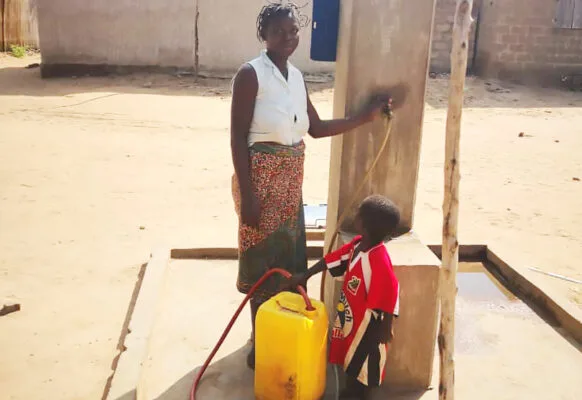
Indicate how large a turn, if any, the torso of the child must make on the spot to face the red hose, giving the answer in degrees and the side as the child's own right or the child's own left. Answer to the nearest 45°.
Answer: approximately 45° to the child's own right

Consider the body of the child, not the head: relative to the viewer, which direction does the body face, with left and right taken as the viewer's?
facing the viewer and to the left of the viewer

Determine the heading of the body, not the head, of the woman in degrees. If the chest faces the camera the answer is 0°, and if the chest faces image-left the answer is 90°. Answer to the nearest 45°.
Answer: approximately 315°

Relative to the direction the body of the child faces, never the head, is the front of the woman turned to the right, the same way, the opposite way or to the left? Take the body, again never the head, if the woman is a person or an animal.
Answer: to the left

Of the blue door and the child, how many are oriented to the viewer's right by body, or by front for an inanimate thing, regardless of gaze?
0

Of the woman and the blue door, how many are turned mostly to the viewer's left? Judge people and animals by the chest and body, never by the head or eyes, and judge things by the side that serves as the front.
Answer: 0

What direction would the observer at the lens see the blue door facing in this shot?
facing the viewer

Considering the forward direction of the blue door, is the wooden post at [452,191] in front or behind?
in front
